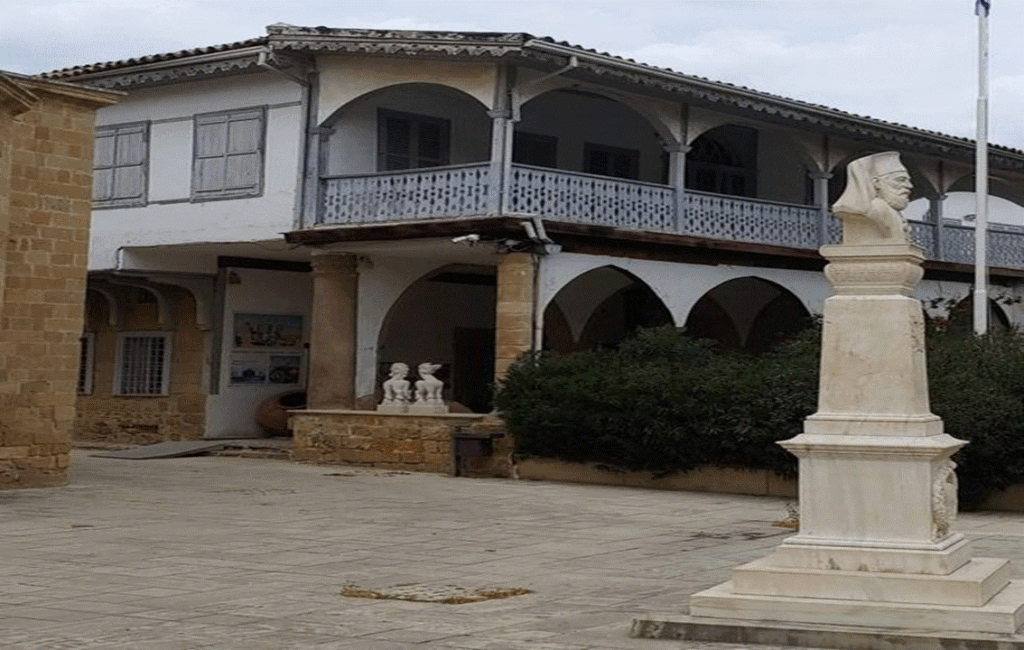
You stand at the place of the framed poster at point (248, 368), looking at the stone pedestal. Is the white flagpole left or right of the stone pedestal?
left

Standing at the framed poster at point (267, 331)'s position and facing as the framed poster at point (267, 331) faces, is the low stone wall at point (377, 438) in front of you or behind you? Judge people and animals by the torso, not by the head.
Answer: in front

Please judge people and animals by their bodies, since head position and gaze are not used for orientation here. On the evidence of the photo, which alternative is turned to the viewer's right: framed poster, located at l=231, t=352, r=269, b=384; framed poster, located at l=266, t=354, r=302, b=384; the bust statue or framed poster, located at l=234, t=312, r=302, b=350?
the bust statue

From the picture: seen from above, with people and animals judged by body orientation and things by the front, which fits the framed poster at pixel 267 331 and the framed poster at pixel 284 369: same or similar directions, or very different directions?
same or similar directions

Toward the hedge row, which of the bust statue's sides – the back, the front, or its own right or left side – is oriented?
left

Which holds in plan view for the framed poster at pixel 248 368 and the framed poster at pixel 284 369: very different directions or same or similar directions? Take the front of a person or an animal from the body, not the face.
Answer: same or similar directions

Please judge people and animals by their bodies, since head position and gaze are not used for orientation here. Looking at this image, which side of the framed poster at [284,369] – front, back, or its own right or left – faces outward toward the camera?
front

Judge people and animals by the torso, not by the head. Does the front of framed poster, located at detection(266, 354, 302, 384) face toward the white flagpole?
no

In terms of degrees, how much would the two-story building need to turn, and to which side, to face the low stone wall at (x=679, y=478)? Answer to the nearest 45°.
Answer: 0° — it already faces it

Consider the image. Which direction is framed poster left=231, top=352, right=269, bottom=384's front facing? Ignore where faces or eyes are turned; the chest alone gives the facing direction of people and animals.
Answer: toward the camera

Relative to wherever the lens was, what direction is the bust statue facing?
facing to the right of the viewer

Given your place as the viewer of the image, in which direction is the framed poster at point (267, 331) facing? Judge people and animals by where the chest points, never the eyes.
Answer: facing the viewer
